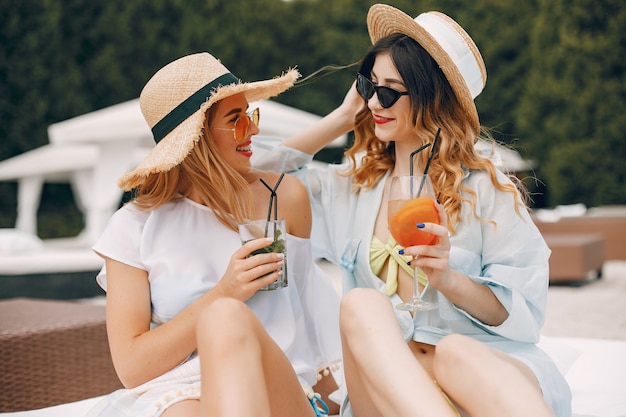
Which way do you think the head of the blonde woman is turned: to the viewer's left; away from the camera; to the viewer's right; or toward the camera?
to the viewer's right

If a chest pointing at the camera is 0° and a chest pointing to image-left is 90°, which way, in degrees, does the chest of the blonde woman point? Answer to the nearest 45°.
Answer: approximately 315°

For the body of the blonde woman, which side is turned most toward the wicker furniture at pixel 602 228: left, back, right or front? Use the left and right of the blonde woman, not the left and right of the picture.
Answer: left

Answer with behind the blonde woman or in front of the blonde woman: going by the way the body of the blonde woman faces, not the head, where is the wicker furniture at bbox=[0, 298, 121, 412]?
behind
